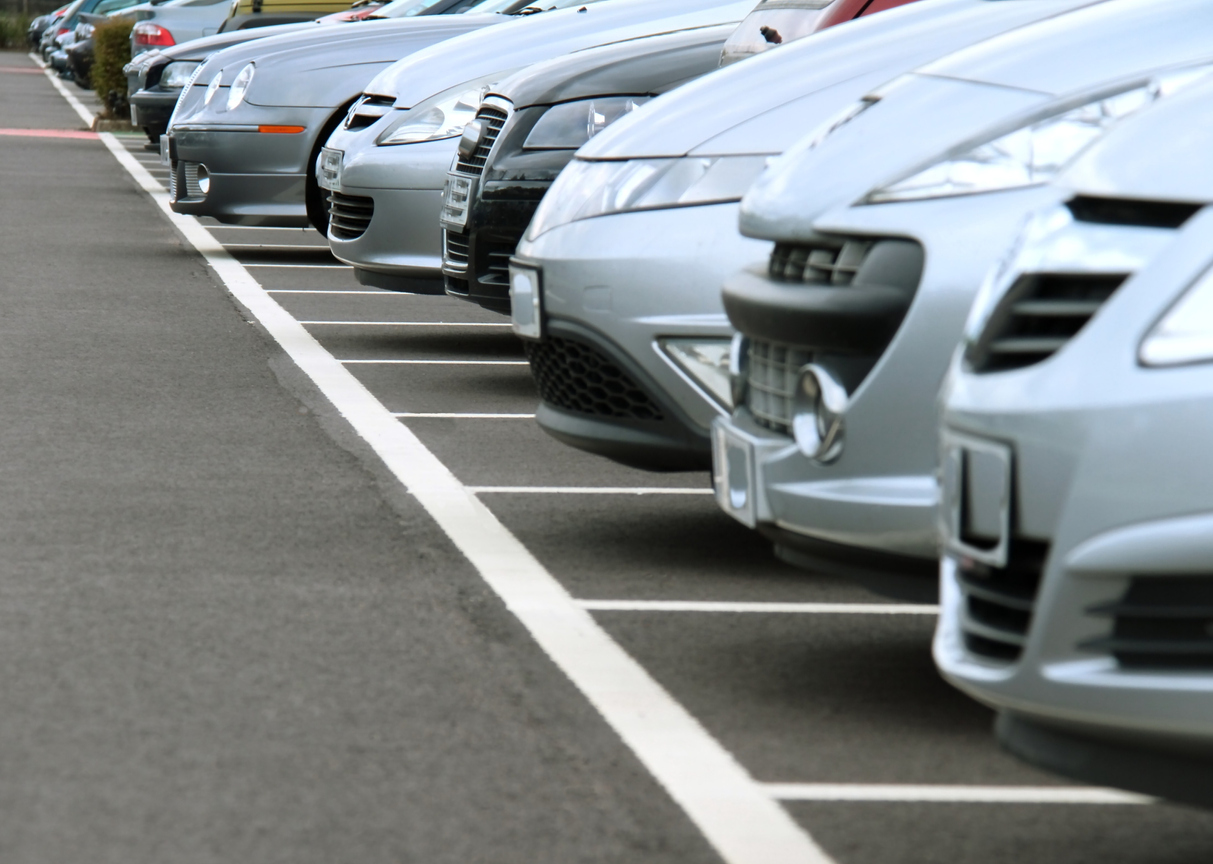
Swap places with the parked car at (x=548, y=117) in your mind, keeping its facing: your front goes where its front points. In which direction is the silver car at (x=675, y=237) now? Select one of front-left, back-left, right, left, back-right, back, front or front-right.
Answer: left

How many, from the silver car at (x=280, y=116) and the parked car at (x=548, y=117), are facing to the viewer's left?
2

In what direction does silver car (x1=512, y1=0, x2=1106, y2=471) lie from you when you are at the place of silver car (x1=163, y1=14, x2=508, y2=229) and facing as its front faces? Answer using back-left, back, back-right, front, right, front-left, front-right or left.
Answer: left

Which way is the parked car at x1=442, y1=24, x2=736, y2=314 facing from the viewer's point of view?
to the viewer's left

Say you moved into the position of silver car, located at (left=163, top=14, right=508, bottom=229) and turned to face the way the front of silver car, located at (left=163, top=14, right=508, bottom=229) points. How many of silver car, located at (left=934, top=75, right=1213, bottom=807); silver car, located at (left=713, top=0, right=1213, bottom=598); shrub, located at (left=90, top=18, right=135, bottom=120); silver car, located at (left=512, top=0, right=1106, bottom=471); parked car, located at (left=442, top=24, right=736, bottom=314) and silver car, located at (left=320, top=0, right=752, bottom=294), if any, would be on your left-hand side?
5

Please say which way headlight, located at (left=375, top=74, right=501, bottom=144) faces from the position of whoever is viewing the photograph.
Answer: facing the viewer and to the left of the viewer

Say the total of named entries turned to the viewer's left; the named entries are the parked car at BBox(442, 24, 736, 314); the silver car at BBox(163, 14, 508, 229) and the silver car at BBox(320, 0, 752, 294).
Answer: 3

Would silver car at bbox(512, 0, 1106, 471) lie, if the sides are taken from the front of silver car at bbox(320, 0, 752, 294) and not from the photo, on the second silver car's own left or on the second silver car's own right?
on the second silver car's own left

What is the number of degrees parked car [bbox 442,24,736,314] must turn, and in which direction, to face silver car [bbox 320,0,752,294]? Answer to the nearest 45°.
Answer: approximately 90° to its right

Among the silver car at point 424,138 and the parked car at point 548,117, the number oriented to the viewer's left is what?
2

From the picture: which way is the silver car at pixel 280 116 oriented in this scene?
to the viewer's left

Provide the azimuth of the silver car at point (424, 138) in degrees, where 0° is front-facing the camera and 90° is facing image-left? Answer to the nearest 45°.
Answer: approximately 90°

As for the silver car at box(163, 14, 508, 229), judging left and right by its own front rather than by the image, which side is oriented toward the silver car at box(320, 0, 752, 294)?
left
